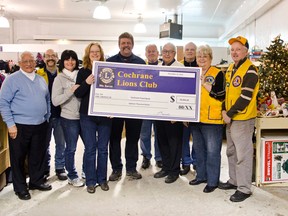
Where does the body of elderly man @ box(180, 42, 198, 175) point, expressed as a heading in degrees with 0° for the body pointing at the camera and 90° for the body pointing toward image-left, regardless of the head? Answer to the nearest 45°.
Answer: approximately 0°

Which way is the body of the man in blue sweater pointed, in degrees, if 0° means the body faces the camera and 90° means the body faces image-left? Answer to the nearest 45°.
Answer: approximately 315°
